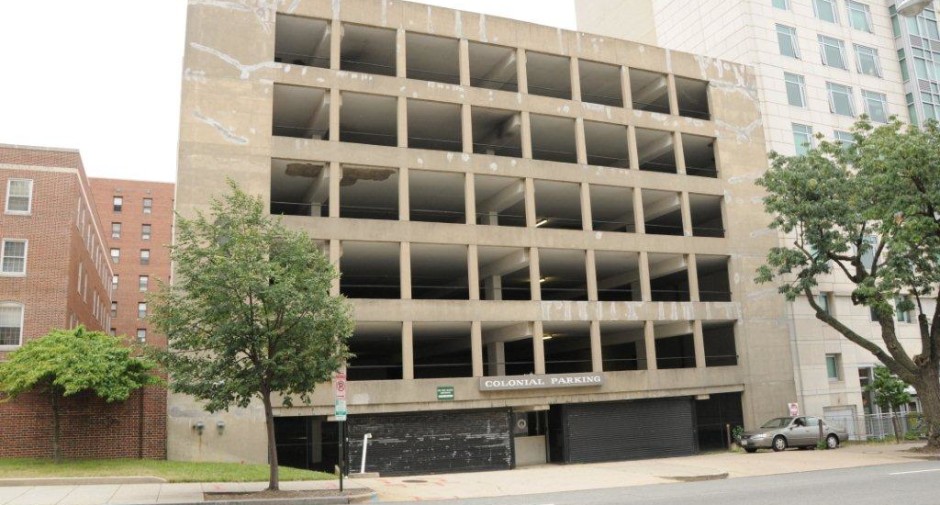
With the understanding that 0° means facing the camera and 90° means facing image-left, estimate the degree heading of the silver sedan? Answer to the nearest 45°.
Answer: approximately 45°

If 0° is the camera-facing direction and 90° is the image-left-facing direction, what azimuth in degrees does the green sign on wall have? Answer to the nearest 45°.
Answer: approximately 0°

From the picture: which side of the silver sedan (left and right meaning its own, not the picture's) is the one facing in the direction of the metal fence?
back

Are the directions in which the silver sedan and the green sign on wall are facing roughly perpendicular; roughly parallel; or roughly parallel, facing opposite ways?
roughly perpendicular

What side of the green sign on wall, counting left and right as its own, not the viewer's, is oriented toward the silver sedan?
left

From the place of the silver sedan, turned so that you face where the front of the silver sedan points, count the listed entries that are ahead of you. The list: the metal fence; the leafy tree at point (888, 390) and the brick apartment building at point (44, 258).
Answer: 1

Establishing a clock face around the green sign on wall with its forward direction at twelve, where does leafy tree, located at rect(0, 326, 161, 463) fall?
The leafy tree is roughly at 2 o'clock from the green sign on wall.
